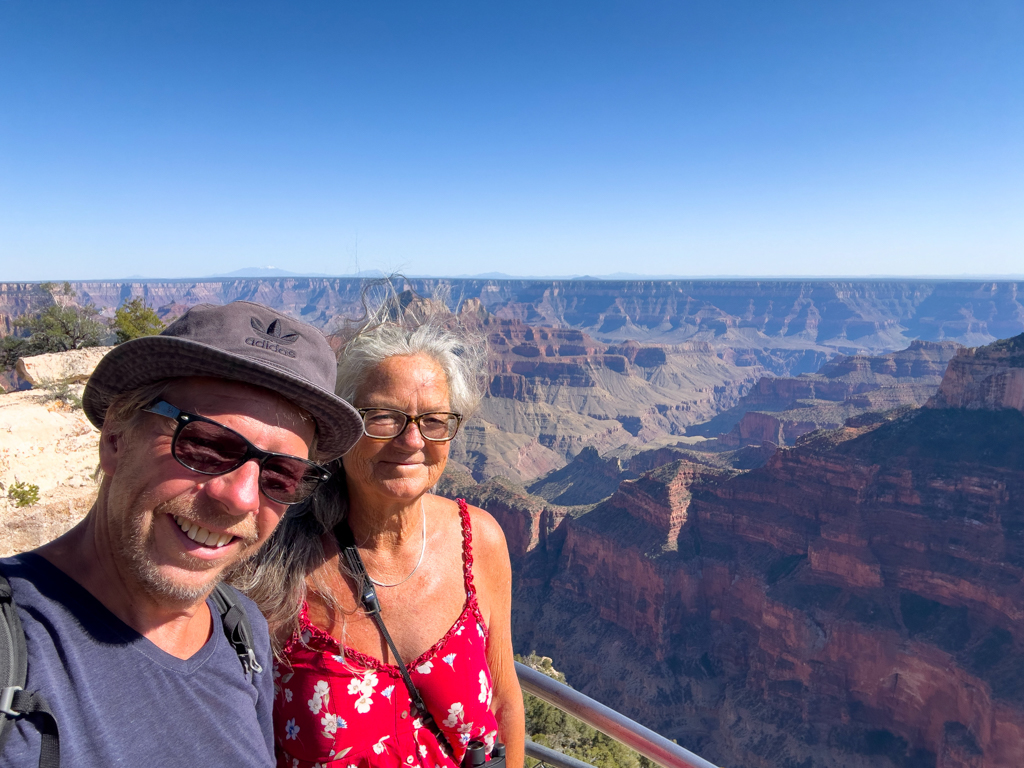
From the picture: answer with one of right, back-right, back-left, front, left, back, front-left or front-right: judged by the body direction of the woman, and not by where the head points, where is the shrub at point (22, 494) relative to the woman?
back-right

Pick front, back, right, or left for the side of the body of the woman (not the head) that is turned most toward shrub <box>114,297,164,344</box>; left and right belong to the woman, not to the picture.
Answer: back

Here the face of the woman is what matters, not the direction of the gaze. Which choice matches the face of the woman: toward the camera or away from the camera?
toward the camera

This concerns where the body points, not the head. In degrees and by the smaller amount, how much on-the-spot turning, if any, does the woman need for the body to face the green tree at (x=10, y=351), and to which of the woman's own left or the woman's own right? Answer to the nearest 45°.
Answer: approximately 135° to the woman's own right

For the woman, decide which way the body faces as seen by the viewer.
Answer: toward the camera

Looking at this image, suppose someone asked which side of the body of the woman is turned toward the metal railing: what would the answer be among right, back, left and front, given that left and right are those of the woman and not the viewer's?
left

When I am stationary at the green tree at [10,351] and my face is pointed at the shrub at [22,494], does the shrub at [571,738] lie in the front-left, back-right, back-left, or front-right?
front-left

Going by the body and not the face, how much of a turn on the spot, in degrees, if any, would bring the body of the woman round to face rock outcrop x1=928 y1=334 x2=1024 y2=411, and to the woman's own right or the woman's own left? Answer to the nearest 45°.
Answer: approximately 135° to the woman's own left

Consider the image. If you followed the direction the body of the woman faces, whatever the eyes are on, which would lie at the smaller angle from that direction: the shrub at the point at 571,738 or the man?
the man
